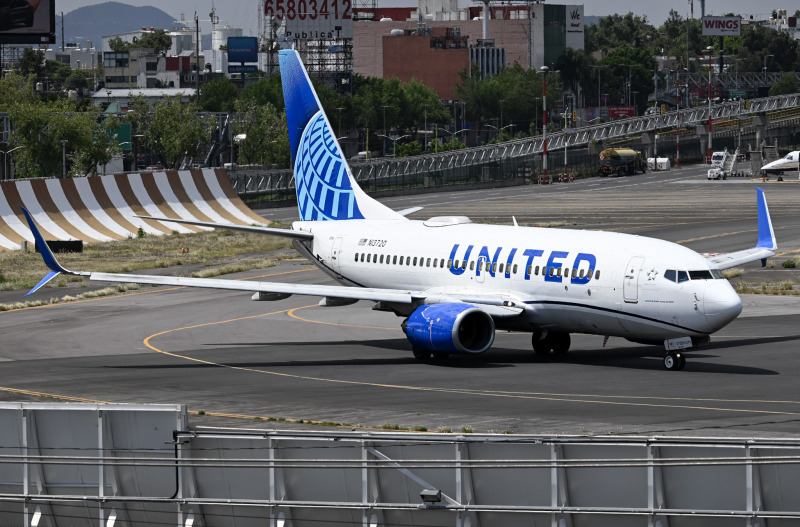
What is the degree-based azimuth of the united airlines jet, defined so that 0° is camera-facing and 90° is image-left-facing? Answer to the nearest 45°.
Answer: approximately 315°
